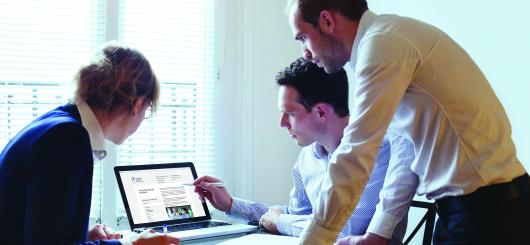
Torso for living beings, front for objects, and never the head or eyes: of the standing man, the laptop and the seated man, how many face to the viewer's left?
2

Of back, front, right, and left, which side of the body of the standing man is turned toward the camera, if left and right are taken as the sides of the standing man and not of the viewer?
left

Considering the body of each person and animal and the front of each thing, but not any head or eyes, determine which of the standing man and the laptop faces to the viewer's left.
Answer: the standing man

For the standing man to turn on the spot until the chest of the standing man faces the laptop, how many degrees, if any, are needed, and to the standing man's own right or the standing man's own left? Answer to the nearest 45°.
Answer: approximately 45° to the standing man's own right

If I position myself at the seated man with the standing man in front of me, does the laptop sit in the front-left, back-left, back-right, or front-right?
back-right

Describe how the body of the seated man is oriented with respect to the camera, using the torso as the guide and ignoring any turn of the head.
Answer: to the viewer's left

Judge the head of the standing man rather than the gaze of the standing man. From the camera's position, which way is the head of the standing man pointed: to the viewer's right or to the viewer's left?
to the viewer's left

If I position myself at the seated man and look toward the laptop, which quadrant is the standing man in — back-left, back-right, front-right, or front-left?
back-left
